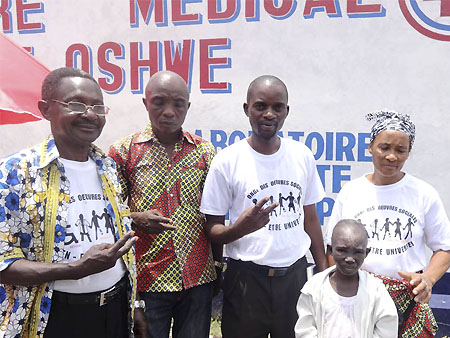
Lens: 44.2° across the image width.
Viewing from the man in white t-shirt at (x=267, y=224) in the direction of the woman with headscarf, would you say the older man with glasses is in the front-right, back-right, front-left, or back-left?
back-right

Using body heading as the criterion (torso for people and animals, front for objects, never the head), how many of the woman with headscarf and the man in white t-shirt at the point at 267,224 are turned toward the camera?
2

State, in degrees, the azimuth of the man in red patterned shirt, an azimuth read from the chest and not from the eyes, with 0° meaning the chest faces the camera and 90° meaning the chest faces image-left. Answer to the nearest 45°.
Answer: approximately 0°
